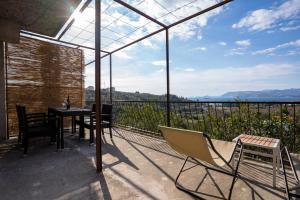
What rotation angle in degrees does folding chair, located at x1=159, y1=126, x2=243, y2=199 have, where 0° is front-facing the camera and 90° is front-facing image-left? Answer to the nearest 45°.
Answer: approximately 225°

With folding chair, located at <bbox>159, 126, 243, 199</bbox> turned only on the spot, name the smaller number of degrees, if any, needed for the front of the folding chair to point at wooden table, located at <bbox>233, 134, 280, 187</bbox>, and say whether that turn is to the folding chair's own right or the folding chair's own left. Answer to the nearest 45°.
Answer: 0° — it already faces it

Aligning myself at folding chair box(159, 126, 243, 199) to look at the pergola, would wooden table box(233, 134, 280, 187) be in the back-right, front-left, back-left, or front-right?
back-right
